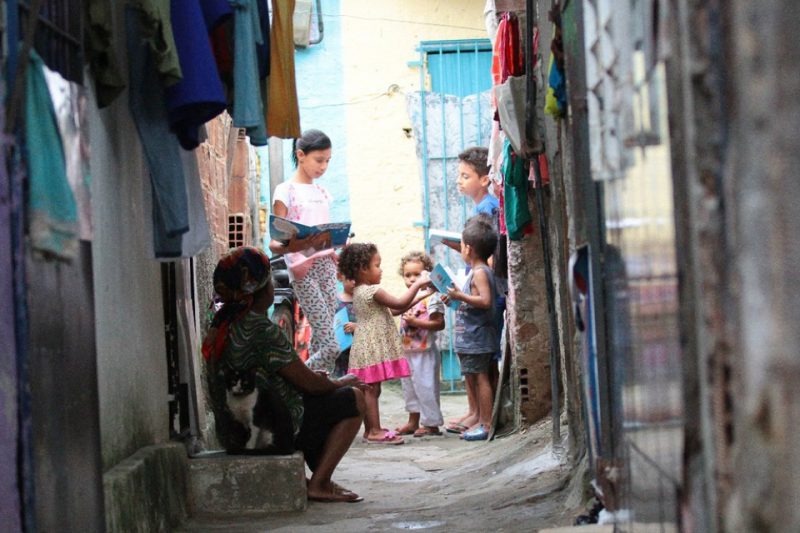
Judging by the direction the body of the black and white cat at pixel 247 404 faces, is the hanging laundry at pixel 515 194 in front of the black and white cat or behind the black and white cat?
behind

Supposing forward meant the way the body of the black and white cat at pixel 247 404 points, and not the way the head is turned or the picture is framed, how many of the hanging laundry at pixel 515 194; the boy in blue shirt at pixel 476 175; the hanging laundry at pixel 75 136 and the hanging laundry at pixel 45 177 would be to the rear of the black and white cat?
2

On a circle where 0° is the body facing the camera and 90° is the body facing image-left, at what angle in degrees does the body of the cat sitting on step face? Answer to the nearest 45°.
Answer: approximately 45°

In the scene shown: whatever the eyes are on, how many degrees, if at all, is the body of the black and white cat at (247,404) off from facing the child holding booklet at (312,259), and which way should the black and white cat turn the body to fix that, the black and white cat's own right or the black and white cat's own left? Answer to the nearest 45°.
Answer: approximately 135° to the black and white cat's own right

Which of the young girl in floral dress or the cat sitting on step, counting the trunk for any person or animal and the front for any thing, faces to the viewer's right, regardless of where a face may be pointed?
the young girl in floral dress

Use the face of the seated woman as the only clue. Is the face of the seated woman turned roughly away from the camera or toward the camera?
away from the camera

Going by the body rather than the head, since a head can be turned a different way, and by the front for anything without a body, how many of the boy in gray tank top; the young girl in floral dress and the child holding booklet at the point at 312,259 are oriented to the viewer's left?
1

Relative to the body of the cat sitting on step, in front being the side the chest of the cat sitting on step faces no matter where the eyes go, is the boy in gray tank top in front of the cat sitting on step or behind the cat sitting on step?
behind

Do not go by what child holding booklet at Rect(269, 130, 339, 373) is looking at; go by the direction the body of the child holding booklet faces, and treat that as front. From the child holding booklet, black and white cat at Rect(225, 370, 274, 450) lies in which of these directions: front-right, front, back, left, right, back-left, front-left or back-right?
front-right

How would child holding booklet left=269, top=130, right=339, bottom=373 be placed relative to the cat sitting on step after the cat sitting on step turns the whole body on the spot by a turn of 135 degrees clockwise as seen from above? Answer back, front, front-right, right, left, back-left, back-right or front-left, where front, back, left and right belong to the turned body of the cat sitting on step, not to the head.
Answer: front

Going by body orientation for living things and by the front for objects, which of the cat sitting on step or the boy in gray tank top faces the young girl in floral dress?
the boy in gray tank top

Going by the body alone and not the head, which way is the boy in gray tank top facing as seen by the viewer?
to the viewer's left

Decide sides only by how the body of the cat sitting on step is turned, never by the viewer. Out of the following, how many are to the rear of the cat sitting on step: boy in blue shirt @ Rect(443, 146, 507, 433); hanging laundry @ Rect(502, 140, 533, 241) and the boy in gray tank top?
3

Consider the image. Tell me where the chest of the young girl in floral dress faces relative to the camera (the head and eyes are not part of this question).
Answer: to the viewer's right

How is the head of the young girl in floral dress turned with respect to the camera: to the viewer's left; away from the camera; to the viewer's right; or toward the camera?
to the viewer's right
